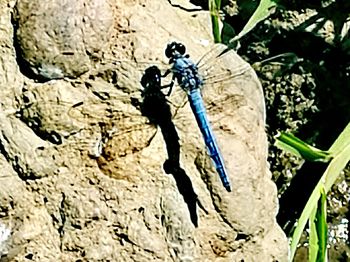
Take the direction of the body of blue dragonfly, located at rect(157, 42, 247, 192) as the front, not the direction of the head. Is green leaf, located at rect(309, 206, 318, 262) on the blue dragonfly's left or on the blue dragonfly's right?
on the blue dragonfly's right

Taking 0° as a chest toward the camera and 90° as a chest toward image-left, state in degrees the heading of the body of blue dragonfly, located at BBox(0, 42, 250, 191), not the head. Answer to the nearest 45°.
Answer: approximately 135°

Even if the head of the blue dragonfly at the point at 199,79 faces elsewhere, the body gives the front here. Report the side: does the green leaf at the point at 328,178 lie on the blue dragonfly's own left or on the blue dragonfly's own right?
on the blue dragonfly's own right
